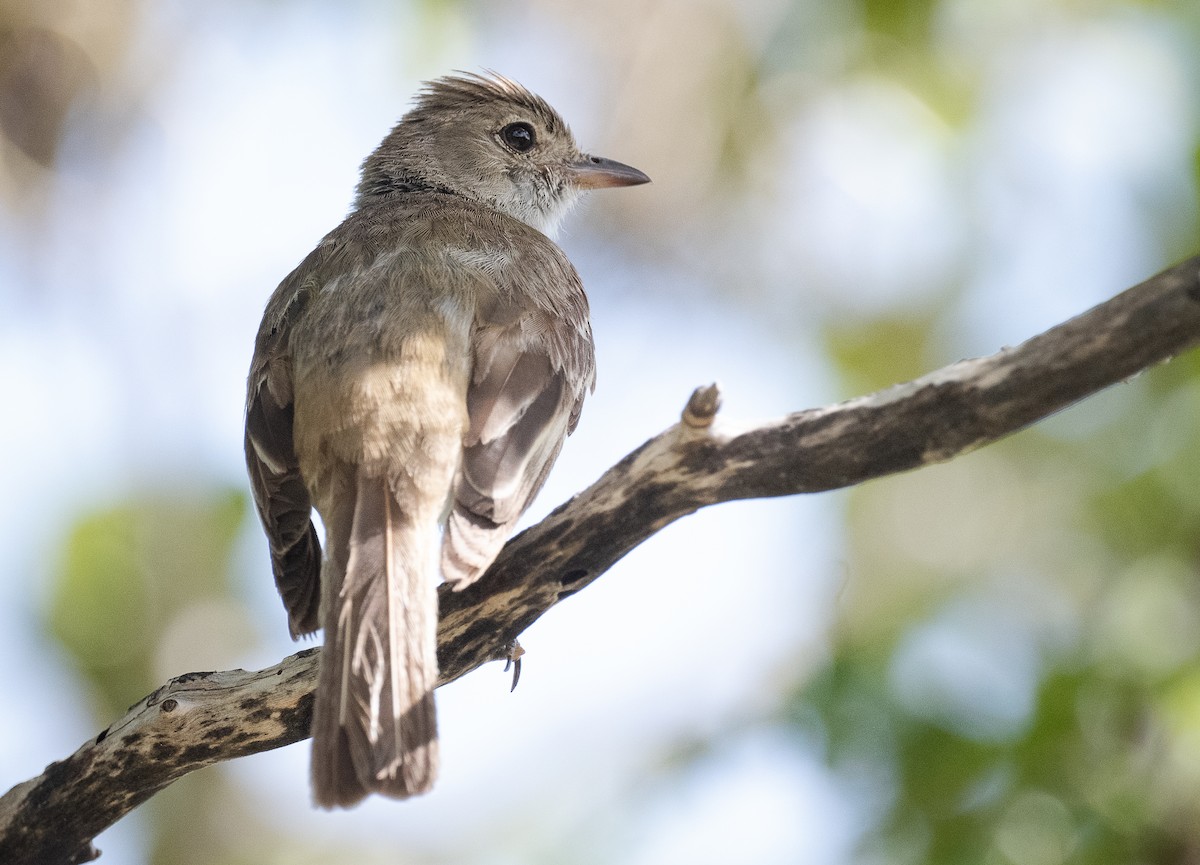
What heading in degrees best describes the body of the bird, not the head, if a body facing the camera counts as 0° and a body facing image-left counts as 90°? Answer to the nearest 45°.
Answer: approximately 180°
